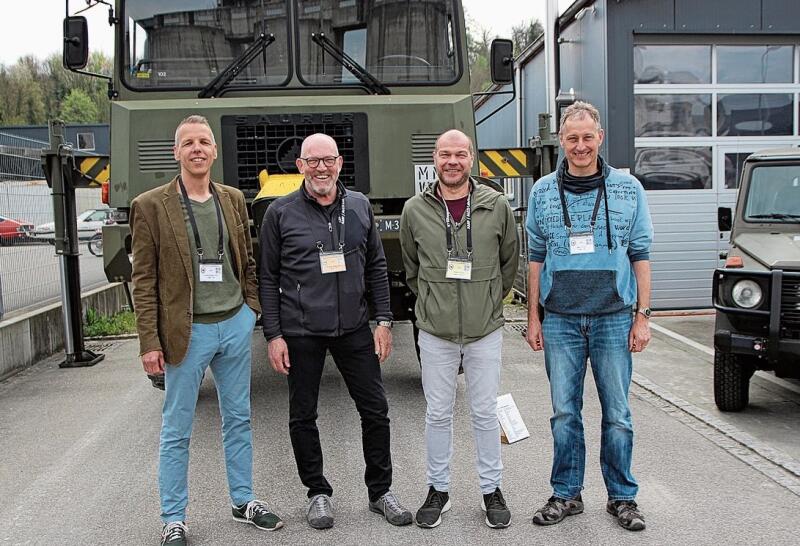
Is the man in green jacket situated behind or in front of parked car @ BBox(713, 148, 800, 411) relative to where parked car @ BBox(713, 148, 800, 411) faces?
in front

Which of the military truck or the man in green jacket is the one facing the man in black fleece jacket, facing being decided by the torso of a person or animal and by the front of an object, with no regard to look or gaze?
the military truck

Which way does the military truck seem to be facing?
toward the camera

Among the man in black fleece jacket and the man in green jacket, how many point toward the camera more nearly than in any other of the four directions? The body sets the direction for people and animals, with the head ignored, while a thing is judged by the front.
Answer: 2

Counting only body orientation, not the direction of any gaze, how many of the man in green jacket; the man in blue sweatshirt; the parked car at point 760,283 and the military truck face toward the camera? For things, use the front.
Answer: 4

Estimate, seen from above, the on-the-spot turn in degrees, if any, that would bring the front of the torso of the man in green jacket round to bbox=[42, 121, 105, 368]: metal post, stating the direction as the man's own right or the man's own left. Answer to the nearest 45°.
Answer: approximately 135° to the man's own right

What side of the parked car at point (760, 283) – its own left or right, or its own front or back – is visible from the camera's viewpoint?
front

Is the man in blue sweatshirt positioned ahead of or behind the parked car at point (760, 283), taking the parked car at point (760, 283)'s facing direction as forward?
ahead

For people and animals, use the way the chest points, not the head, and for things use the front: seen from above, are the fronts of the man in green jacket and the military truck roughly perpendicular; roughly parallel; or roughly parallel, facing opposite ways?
roughly parallel

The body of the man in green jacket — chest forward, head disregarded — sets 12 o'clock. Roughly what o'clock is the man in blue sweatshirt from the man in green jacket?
The man in blue sweatshirt is roughly at 9 o'clock from the man in green jacket.

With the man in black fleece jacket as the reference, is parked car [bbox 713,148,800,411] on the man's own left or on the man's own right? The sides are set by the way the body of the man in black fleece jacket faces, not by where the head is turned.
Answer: on the man's own left

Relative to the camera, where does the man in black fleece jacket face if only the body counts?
toward the camera

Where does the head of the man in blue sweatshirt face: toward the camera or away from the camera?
toward the camera

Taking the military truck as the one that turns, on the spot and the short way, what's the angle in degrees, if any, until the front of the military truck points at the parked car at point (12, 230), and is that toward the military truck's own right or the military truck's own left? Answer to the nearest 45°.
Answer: approximately 135° to the military truck's own right
